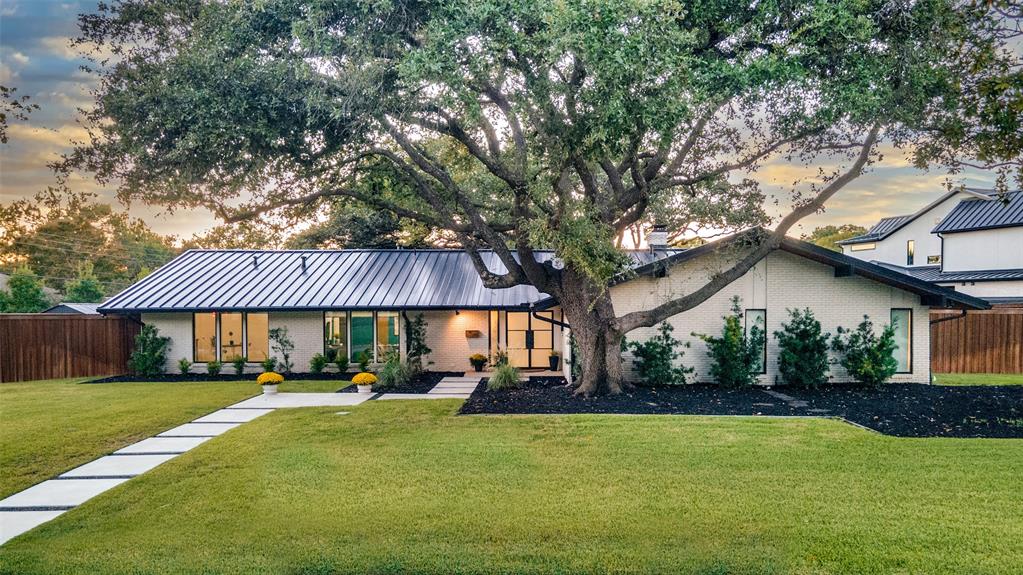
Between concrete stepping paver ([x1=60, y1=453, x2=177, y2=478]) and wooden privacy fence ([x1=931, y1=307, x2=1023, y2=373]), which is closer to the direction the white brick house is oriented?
the concrete stepping paver

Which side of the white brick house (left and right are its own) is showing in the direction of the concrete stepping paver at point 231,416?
front

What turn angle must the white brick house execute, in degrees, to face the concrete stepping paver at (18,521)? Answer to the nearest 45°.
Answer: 0° — it already faces it

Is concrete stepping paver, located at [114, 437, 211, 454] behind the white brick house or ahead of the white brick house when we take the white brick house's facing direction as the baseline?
ahead

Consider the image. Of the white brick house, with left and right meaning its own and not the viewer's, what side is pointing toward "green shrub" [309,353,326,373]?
right

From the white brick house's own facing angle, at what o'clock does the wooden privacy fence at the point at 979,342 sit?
The wooden privacy fence is roughly at 9 o'clock from the white brick house.

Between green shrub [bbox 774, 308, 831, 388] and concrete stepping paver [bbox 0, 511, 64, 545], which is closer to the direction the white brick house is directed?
the concrete stepping paver

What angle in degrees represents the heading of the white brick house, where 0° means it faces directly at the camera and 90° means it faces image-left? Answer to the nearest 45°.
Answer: approximately 0°

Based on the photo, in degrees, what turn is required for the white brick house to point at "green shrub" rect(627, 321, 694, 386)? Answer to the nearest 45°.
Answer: approximately 45° to its left
